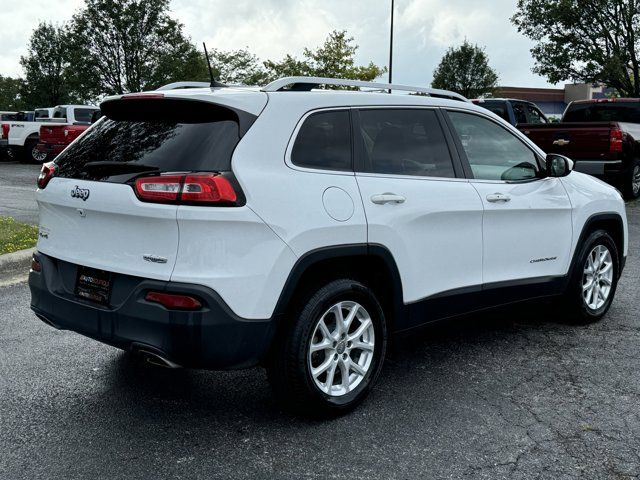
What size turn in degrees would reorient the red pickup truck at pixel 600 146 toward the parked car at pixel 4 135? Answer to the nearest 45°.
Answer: approximately 135° to its left

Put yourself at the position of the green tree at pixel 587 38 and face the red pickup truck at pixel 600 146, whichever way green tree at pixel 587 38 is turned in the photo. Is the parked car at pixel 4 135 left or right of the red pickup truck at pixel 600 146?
right

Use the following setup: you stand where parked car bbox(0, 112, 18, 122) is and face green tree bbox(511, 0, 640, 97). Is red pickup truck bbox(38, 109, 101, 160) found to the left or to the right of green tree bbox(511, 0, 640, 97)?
right

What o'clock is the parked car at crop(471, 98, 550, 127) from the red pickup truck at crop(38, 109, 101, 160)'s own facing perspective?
The parked car is roughly at 3 o'clock from the red pickup truck.

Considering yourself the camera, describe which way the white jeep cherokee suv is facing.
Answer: facing away from the viewer and to the right of the viewer

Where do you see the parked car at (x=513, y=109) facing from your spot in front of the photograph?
facing away from the viewer and to the right of the viewer

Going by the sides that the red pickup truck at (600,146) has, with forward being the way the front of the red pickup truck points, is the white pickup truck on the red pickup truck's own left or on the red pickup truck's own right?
on the red pickup truck's own left

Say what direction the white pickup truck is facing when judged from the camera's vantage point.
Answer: facing away from the viewer and to the right of the viewer

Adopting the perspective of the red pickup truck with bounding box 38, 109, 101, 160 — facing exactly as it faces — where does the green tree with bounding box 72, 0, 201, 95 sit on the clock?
The green tree is roughly at 11 o'clock from the red pickup truck.

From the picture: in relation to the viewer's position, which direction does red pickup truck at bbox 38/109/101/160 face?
facing away from the viewer and to the right of the viewer
